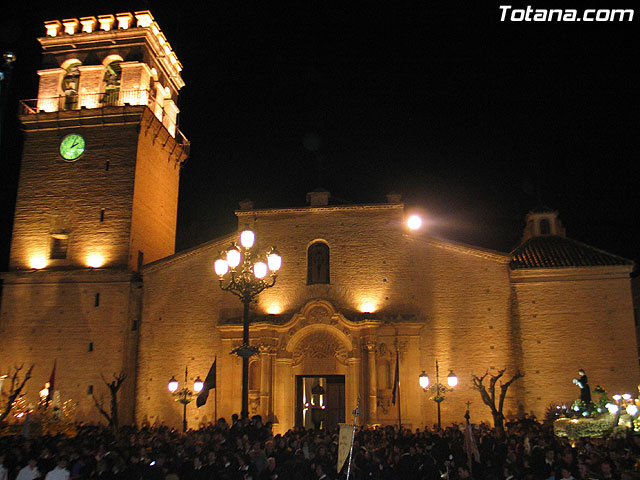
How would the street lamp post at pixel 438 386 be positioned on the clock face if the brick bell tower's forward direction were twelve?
The street lamp post is roughly at 10 o'clock from the brick bell tower.

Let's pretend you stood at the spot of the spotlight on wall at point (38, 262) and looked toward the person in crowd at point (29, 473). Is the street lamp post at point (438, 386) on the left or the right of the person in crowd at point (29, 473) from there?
left

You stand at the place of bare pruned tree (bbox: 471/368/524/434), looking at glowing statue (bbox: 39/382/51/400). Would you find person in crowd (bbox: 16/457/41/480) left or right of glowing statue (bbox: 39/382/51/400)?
left

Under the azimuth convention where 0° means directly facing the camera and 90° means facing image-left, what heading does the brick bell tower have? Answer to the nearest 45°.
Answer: approximately 0°

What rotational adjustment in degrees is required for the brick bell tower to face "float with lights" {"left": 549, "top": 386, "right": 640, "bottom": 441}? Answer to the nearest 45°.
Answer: approximately 45° to its left

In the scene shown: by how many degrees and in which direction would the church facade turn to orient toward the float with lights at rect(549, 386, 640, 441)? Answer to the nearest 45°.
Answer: approximately 45° to its left

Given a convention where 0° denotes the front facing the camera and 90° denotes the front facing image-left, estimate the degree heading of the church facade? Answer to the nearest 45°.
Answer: approximately 0°

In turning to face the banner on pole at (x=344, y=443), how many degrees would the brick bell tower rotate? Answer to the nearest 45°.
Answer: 0° — it already faces it
